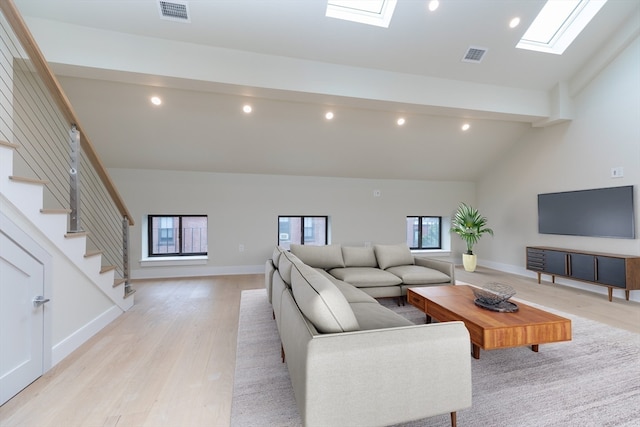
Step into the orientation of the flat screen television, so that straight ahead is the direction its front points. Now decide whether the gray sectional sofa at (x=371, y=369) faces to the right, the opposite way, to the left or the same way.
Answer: the opposite way

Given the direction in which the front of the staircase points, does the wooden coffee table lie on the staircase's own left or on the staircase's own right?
on the staircase's own right

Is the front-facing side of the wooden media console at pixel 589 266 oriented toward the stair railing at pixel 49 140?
yes

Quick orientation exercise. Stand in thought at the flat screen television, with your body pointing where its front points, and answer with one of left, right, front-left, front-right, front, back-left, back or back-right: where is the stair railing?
front

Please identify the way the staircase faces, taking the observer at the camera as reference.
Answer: facing away from the viewer and to the right of the viewer

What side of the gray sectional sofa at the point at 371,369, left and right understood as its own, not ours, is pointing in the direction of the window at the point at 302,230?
left

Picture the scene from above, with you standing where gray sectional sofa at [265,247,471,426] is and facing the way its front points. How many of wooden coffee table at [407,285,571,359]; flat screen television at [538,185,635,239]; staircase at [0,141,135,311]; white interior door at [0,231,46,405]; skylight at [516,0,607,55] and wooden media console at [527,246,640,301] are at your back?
2

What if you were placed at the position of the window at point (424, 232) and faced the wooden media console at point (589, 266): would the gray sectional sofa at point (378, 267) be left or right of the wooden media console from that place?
right

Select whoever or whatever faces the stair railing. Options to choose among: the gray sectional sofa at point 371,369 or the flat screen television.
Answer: the flat screen television

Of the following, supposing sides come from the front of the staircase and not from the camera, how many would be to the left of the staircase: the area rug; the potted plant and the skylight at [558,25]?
0

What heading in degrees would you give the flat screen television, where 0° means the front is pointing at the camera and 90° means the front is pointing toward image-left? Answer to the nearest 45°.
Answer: approximately 45°

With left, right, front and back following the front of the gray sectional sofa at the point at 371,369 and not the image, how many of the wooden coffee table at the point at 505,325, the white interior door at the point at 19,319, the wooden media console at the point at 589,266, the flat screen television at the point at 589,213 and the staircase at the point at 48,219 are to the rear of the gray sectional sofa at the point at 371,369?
2

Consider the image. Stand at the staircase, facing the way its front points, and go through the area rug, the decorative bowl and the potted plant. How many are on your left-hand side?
0

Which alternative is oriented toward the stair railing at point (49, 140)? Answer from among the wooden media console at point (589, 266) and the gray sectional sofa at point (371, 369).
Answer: the wooden media console

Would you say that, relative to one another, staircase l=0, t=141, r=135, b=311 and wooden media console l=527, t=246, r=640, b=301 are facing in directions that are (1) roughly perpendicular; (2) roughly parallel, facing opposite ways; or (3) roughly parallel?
roughly perpendicular

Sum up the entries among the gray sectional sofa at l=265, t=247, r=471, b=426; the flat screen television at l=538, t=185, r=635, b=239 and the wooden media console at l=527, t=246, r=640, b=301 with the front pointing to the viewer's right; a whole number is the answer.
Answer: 1

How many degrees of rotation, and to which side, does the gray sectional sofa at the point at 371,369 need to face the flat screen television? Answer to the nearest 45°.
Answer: approximately 45° to its left

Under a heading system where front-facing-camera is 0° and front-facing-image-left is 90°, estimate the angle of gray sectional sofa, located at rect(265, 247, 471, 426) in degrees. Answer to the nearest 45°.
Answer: approximately 270°

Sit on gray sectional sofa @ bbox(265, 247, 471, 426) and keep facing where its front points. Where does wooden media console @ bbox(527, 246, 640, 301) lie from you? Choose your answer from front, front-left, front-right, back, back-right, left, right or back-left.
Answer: front-left

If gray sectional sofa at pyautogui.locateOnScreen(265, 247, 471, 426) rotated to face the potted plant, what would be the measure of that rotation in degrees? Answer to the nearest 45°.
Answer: approximately 45° to its left
